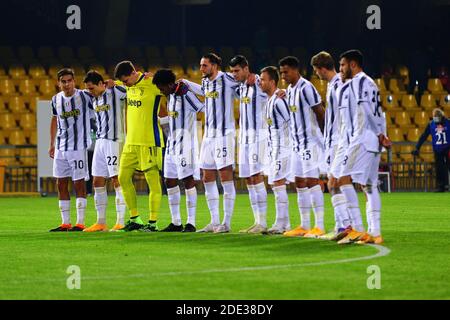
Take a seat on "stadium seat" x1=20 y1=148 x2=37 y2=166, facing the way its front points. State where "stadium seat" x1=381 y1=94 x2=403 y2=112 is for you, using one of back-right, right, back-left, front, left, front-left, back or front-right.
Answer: left

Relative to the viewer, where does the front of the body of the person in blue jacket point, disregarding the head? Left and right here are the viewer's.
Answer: facing the viewer

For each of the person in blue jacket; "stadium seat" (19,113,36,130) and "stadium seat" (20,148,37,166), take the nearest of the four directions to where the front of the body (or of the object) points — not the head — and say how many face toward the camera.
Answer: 3

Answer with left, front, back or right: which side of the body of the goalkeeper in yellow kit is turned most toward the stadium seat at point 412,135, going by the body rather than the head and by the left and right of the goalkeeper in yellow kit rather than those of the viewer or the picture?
back

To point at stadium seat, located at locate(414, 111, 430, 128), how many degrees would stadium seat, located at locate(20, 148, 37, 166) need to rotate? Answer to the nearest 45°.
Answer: approximately 90° to its left

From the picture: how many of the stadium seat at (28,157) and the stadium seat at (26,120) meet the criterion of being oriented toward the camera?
2

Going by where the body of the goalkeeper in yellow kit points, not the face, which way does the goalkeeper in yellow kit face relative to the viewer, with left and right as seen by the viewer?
facing the viewer and to the left of the viewer

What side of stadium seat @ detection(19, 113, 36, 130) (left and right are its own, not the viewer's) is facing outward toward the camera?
front

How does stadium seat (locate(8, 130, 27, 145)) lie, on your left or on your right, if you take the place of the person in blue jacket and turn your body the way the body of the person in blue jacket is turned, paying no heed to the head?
on your right

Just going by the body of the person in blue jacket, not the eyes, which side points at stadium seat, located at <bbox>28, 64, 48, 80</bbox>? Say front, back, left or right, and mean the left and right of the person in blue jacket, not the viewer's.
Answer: right

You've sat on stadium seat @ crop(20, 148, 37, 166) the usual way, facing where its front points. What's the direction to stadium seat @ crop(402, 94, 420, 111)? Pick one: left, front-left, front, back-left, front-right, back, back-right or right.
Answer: left

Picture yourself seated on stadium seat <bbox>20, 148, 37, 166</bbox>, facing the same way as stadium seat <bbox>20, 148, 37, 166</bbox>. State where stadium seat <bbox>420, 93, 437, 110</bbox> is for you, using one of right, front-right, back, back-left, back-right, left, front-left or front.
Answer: left

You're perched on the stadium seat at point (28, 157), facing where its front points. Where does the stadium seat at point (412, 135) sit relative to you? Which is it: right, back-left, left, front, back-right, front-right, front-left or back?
left

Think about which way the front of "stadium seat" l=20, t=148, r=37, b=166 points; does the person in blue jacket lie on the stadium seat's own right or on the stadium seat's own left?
on the stadium seat's own left

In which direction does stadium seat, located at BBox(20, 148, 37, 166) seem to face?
toward the camera
